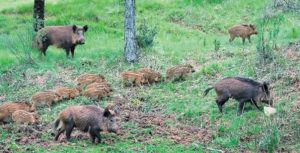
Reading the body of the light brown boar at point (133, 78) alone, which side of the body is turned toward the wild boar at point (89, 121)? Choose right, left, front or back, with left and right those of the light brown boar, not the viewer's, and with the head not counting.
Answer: right

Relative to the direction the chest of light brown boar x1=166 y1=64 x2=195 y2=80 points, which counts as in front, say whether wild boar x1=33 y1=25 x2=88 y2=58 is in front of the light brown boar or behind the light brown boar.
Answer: behind

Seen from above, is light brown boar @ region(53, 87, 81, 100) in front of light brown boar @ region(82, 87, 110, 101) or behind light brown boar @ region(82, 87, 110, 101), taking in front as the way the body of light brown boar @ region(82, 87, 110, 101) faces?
behind

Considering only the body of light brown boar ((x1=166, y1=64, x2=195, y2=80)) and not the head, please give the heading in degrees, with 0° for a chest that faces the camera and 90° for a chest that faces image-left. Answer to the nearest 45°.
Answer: approximately 270°

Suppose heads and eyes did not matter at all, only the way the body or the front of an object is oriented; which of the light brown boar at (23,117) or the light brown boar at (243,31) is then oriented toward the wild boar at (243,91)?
the light brown boar at (23,117)

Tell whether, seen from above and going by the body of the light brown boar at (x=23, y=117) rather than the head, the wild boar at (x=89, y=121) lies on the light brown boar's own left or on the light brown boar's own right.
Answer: on the light brown boar's own right

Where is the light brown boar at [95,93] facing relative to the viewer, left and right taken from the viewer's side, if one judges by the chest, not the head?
facing to the right of the viewer

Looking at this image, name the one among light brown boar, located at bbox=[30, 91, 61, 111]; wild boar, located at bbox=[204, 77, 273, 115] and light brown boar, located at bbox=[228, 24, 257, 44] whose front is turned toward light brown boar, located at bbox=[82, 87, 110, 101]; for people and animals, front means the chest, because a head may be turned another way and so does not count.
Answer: light brown boar, located at bbox=[30, 91, 61, 111]
